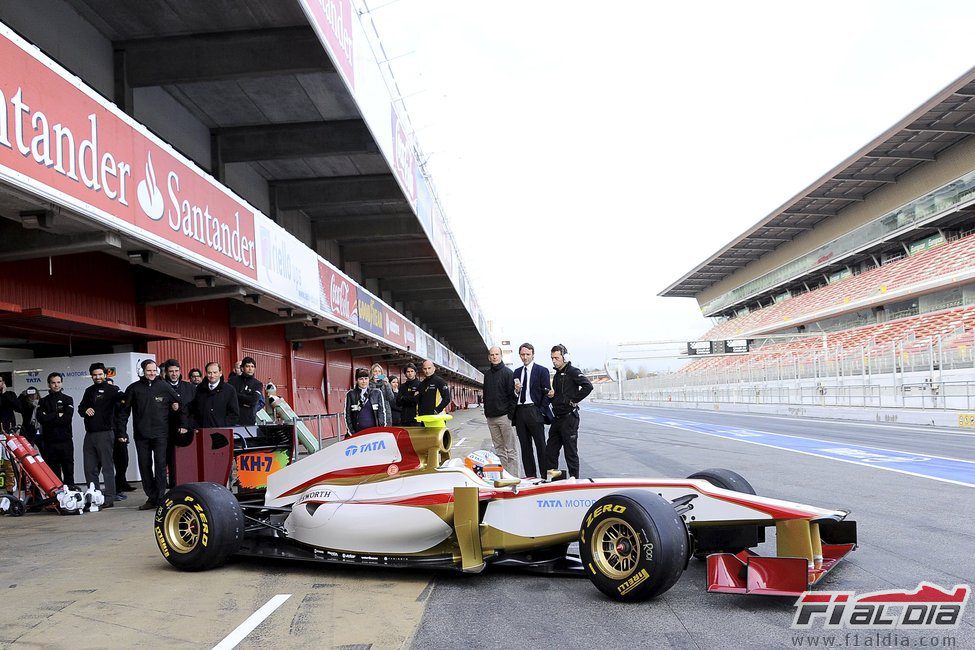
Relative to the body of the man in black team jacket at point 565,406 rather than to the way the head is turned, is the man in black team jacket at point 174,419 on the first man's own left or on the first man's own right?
on the first man's own right

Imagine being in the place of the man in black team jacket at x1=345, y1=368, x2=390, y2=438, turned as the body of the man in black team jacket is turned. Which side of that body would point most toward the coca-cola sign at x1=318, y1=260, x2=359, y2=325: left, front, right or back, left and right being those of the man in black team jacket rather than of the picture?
back

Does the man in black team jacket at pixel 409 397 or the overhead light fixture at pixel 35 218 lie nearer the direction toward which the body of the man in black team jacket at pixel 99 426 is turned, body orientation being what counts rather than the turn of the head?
the overhead light fixture

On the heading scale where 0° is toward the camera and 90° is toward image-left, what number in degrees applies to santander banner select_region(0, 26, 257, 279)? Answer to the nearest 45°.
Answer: approximately 315°
